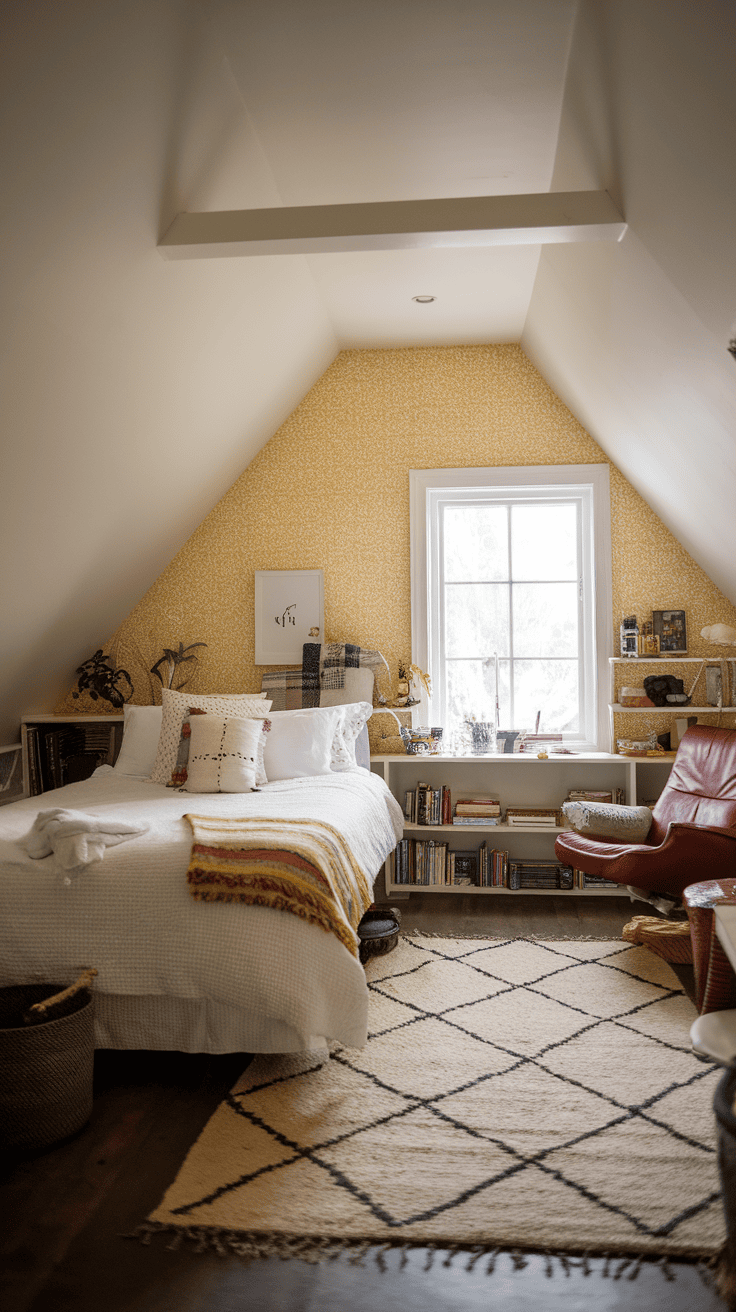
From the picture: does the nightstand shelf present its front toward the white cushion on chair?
no

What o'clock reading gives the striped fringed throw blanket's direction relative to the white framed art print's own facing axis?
The striped fringed throw blanket is roughly at 12 o'clock from the white framed art print.

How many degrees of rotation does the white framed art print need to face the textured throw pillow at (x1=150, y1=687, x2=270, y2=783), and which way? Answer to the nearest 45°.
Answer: approximately 45° to its right

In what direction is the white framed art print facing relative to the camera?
toward the camera

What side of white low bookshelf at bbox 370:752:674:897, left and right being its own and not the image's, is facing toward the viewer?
front

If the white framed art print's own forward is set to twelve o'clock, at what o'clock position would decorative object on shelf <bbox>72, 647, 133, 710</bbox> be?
The decorative object on shelf is roughly at 3 o'clock from the white framed art print.

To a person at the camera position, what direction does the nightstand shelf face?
facing the viewer

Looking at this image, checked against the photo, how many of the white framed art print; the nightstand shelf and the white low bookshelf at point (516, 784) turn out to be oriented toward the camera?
3

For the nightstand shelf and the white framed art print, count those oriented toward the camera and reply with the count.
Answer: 2

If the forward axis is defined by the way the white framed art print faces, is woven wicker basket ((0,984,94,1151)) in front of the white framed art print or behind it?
in front

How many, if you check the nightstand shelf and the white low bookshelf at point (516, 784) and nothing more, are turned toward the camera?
2

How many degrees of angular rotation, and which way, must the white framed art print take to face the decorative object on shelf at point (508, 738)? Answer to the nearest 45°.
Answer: approximately 90° to its left

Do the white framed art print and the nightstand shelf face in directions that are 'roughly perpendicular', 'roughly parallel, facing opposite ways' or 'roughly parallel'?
roughly parallel

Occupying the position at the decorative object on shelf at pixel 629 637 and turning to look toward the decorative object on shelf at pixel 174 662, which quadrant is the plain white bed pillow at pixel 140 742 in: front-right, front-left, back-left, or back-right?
front-left

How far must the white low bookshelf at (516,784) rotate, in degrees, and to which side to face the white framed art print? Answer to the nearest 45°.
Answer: approximately 90° to its right

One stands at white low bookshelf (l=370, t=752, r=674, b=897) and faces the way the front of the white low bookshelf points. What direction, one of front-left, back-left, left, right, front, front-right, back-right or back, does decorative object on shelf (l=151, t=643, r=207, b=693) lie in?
right

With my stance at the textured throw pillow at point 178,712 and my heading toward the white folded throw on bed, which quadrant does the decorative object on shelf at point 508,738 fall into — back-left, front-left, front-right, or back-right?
back-left
